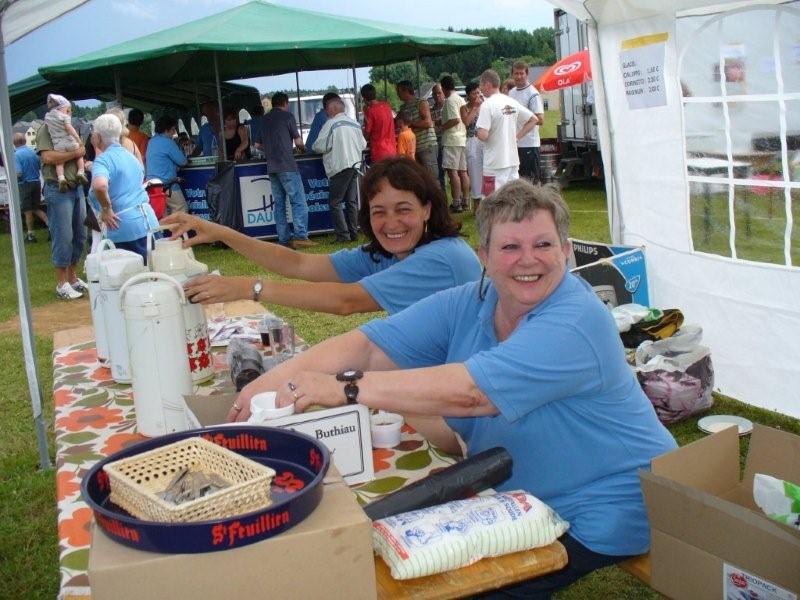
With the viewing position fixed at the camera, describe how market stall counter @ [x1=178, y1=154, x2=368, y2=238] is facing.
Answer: facing the viewer

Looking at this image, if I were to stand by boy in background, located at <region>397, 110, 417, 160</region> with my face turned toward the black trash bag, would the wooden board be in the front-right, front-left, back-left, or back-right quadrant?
front-left

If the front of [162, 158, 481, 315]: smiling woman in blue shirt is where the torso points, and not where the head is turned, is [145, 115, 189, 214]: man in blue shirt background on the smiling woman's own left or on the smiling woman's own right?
on the smiling woman's own right

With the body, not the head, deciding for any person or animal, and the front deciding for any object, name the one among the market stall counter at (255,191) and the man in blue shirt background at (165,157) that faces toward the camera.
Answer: the market stall counter

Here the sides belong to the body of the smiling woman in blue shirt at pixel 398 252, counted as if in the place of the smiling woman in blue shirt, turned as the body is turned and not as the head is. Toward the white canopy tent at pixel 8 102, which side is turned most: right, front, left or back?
right

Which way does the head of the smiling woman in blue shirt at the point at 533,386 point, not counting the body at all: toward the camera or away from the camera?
toward the camera

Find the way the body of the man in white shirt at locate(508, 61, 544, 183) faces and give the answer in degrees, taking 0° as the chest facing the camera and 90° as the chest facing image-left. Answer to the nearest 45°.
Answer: approximately 45°

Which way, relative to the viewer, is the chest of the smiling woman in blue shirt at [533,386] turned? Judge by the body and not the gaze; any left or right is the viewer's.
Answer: facing the viewer and to the left of the viewer

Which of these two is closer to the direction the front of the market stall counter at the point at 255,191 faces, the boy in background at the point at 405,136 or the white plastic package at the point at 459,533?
the white plastic package

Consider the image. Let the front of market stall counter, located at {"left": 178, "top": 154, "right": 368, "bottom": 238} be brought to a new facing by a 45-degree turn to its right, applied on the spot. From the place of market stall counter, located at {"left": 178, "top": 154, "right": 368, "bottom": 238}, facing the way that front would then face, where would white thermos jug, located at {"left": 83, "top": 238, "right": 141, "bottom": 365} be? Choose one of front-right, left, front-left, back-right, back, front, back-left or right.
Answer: front-left

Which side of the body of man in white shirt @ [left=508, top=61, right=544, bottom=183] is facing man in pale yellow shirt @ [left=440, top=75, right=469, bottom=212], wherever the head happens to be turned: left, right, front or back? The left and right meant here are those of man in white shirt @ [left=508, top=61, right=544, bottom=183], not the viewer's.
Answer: right

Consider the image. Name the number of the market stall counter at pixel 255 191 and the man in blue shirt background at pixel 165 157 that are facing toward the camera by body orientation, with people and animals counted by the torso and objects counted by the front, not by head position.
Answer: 1

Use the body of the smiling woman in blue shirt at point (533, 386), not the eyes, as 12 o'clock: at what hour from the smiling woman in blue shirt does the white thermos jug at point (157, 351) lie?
The white thermos jug is roughly at 2 o'clock from the smiling woman in blue shirt.
